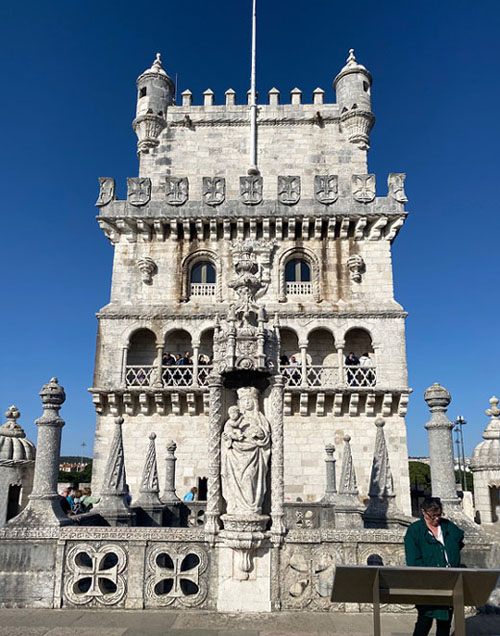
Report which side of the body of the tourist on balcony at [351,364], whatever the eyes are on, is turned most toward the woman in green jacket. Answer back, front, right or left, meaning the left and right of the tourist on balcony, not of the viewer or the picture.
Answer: front

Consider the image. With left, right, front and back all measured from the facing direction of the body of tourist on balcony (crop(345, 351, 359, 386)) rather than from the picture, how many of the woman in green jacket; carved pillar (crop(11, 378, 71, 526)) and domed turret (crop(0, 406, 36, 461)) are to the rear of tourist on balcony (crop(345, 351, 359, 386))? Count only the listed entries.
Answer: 0

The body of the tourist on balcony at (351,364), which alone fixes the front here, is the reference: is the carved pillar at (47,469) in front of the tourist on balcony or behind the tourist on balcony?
in front

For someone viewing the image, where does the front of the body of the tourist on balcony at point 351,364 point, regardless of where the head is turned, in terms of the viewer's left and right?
facing the viewer

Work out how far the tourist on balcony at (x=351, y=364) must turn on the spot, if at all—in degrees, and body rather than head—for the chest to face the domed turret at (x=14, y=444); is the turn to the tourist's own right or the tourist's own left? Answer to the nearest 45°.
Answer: approximately 45° to the tourist's own right
